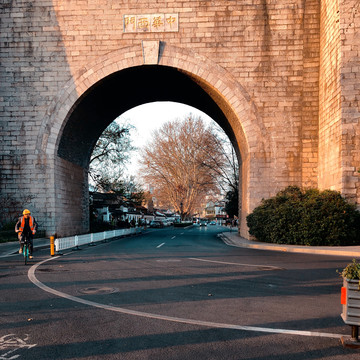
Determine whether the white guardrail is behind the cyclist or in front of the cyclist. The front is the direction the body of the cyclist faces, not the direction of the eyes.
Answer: behind

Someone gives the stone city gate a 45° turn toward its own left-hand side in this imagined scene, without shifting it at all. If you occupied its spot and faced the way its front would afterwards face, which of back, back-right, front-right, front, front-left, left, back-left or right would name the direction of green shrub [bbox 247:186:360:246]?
front

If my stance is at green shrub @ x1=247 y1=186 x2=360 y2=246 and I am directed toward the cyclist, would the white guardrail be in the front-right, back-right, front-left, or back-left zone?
front-right

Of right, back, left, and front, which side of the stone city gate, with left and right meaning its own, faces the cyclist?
front

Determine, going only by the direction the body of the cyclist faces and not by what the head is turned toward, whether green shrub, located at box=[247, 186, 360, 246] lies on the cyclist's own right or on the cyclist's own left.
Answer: on the cyclist's own left

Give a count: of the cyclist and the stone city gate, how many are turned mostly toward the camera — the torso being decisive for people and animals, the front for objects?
2

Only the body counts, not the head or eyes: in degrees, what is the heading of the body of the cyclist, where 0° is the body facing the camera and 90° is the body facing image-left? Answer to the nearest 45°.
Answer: approximately 0°

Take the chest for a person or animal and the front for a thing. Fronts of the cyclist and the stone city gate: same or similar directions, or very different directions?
same or similar directions
